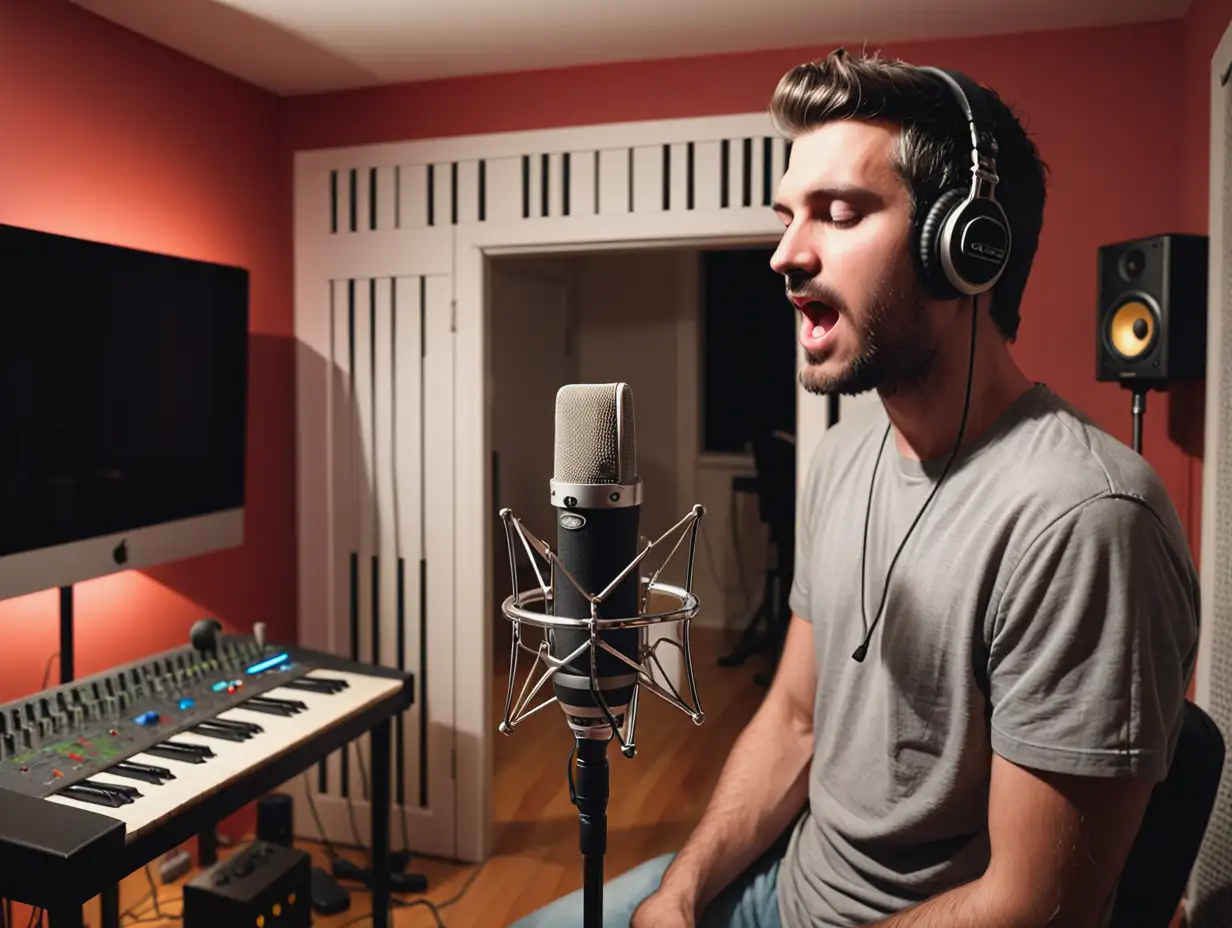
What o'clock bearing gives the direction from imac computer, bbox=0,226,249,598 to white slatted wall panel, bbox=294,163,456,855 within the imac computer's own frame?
The white slatted wall panel is roughly at 9 o'clock from the imac computer.

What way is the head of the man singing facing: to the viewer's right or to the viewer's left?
to the viewer's left

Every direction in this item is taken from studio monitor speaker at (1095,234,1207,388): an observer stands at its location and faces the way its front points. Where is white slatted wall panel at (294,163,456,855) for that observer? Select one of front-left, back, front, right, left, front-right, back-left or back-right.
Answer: front-right

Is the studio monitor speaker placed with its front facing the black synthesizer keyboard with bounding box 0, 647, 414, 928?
yes

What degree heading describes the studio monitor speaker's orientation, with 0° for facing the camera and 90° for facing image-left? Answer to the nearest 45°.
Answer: approximately 45°

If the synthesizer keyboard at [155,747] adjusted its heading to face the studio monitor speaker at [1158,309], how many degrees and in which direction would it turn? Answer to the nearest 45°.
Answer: approximately 45° to its left

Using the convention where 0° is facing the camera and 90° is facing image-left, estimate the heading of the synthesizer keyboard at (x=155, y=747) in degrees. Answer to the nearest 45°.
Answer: approximately 315°
